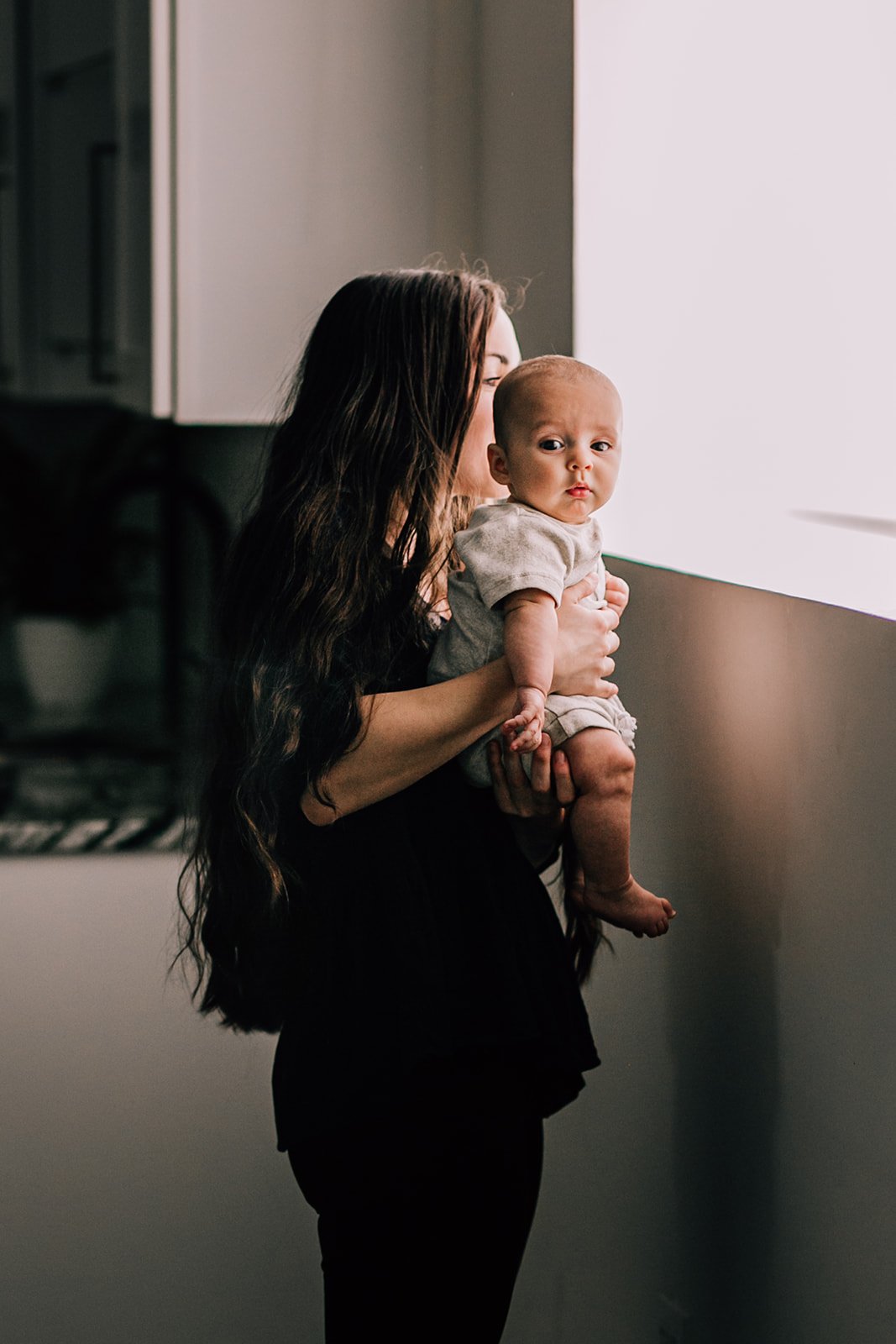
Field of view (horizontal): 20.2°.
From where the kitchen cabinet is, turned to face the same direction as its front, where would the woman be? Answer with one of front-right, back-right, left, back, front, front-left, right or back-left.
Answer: left

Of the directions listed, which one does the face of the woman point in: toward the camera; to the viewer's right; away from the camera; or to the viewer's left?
to the viewer's right

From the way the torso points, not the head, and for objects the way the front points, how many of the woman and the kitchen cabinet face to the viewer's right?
1

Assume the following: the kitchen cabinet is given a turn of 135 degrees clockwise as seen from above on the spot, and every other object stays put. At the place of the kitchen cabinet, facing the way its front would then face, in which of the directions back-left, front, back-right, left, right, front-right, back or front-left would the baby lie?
back-right

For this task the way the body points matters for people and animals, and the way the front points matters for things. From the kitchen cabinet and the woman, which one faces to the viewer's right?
the woman

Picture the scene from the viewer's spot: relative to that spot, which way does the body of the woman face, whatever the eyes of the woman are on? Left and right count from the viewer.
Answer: facing to the right of the viewer

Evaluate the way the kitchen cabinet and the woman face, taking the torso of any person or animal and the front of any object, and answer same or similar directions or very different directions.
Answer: very different directions

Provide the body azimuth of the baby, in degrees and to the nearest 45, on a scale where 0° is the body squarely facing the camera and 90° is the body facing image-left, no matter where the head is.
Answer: approximately 315°

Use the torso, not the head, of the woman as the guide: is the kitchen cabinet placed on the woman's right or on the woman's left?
on the woman's left
